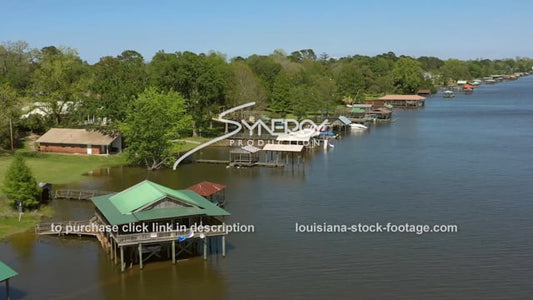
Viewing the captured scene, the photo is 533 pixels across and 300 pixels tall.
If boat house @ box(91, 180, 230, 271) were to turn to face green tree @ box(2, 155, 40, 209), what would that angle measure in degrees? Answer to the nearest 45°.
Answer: approximately 180°

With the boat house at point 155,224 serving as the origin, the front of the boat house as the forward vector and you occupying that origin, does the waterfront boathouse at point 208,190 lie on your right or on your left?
on your left

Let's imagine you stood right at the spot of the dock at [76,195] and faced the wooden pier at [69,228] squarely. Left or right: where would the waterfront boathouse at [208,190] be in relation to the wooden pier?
left

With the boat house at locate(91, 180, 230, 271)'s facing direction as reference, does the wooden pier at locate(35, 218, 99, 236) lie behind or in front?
behind

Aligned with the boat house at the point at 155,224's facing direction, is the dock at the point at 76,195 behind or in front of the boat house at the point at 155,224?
behind

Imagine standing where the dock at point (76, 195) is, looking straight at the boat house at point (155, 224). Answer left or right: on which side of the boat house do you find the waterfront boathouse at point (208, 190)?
left

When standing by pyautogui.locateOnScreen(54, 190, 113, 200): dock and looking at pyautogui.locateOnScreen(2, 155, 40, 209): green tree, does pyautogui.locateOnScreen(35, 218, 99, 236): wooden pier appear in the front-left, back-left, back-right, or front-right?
front-left
